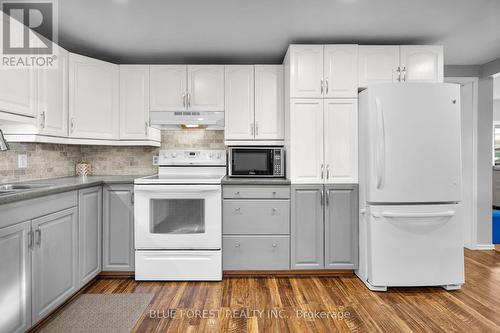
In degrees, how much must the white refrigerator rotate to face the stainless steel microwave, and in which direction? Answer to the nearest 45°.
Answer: approximately 90° to its right

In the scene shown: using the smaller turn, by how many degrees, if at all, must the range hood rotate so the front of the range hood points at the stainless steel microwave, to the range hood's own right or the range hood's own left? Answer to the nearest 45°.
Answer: approximately 90° to the range hood's own left

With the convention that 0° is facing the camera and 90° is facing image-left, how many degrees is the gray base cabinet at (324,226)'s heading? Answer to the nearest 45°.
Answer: approximately 0°

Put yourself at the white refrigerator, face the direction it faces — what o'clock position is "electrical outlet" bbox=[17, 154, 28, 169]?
The electrical outlet is roughly at 2 o'clock from the white refrigerator.

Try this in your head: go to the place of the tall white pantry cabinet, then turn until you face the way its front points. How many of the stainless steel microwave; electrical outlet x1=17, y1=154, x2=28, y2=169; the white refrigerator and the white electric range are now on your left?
1

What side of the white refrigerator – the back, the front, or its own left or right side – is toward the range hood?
right

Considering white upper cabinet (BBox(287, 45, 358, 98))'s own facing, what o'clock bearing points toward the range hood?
The range hood is roughly at 3 o'clock from the white upper cabinet.

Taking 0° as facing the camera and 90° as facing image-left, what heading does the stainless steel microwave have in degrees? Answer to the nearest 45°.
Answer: approximately 0°

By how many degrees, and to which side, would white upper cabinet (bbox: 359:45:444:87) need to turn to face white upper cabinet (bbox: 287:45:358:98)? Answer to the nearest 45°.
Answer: approximately 45° to its right

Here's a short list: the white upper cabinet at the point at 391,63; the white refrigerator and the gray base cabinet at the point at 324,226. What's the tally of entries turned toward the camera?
3

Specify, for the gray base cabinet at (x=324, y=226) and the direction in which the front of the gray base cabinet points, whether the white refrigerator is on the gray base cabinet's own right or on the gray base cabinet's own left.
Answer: on the gray base cabinet's own left
